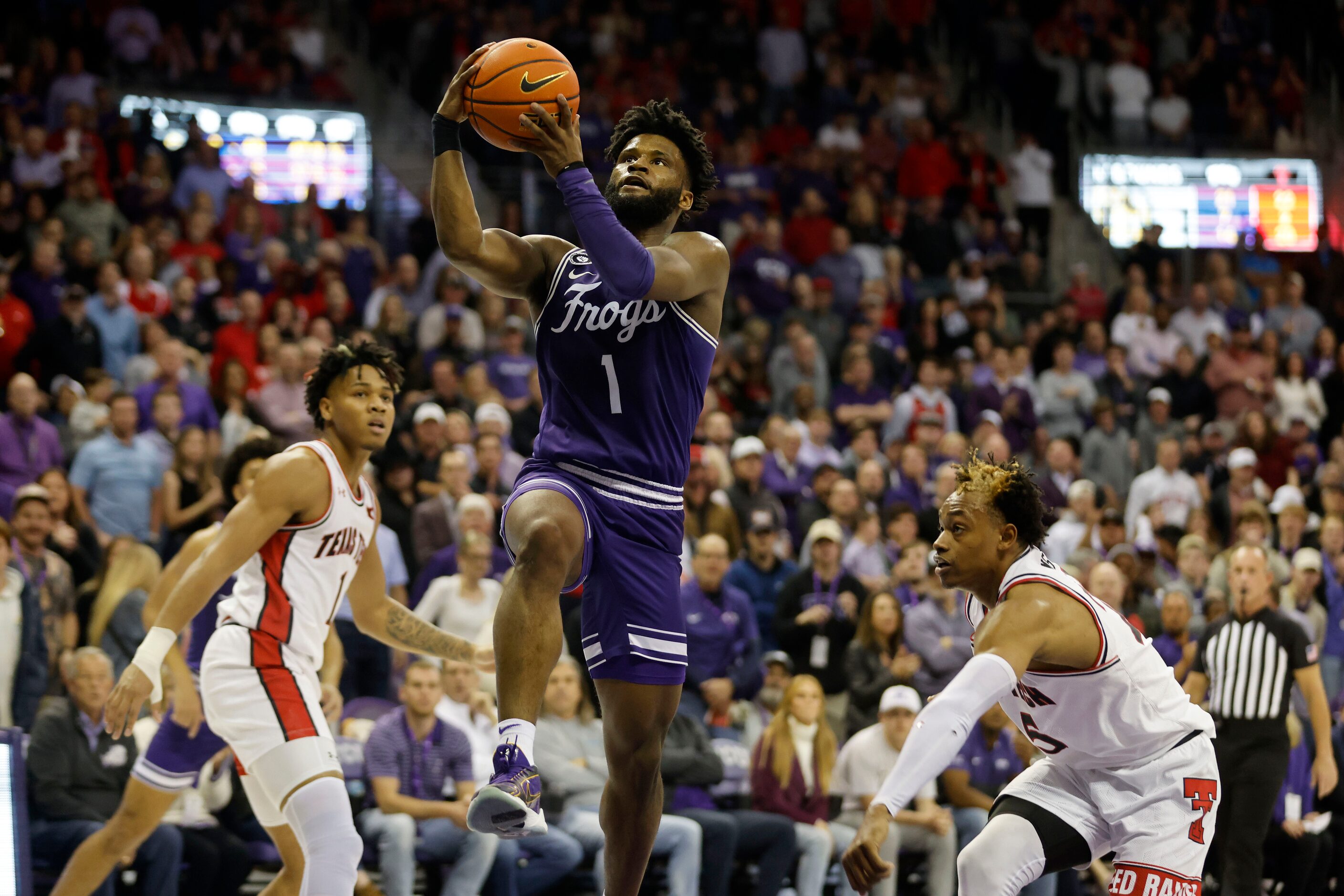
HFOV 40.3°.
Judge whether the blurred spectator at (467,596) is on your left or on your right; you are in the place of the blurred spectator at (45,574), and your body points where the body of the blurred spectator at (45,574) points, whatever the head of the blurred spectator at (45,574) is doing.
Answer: on your left

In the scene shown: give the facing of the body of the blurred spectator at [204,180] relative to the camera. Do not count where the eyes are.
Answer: toward the camera

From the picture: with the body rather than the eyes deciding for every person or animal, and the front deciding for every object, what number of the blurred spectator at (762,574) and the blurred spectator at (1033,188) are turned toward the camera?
2

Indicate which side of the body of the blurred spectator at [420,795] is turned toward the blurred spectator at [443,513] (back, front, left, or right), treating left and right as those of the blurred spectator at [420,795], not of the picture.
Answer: back

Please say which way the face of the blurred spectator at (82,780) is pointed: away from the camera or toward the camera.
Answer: toward the camera

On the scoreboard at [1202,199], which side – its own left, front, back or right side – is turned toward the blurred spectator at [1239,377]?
front

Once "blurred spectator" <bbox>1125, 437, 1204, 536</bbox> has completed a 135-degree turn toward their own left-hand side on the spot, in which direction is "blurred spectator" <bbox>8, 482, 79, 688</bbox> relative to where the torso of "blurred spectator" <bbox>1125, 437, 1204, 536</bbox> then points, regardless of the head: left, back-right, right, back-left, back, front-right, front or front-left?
back

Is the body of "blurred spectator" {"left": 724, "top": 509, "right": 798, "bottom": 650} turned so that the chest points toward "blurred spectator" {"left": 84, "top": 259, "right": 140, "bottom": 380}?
no

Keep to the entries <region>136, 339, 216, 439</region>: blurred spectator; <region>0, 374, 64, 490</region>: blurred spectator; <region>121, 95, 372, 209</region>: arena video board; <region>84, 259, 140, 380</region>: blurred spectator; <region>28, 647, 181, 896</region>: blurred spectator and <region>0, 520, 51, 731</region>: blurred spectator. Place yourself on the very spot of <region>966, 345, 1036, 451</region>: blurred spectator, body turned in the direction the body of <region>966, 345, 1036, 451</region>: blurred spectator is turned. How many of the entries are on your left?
0

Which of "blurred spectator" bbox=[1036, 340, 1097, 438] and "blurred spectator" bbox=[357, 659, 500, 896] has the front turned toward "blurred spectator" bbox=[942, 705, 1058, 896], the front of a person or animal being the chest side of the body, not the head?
"blurred spectator" bbox=[1036, 340, 1097, 438]

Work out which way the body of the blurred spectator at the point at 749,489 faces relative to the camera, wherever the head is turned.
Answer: toward the camera

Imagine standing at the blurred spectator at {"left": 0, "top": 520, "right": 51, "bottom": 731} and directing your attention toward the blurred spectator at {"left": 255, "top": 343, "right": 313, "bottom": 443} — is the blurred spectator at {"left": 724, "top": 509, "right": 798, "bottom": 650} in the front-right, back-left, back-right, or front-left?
front-right
